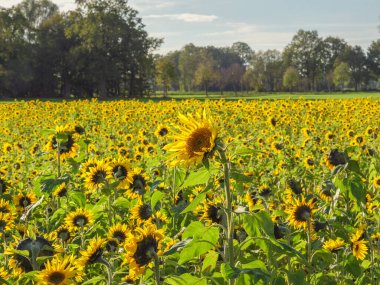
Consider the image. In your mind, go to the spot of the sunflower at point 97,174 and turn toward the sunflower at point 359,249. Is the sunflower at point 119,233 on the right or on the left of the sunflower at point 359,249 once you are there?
right

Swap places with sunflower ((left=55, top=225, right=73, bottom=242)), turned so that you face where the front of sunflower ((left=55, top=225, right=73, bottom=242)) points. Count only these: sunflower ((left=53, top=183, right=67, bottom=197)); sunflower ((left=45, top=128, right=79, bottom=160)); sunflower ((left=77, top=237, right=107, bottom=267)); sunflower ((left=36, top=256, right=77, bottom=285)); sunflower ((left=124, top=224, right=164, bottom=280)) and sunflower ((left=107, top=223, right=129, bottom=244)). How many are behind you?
2

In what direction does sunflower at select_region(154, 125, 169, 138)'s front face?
toward the camera

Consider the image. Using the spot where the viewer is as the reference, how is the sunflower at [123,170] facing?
facing the viewer and to the left of the viewer

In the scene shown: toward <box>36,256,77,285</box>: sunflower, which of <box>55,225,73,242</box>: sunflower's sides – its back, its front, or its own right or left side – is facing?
front

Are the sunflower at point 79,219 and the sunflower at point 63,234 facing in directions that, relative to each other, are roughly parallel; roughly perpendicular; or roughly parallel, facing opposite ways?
roughly parallel

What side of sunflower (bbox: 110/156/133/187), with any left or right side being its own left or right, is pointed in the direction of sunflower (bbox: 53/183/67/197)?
right

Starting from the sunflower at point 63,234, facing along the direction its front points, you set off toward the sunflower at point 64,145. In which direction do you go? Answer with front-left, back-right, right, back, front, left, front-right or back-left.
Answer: back

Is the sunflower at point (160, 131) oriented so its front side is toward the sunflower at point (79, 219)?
yes

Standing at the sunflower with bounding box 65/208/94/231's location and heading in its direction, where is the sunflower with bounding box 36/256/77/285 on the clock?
the sunflower with bounding box 36/256/77/285 is roughly at 12 o'clock from the sunflower with bounding box 65/208/94/231.

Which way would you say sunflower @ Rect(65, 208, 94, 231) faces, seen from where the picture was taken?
facing the viewer

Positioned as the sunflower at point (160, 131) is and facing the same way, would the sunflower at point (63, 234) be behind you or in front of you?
in front

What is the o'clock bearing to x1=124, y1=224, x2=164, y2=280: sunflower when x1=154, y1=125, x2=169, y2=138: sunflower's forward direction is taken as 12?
x1=124, y1=224, x2=164, y2=280: sunflower is roughly at 12 o'clock from x1=154, y1=125, x2=169, y2=138: sunflower.

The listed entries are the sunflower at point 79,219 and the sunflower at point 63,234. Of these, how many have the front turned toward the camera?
2

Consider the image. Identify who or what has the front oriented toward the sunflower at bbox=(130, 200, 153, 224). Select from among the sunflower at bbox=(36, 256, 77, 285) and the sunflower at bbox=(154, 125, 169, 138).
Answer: the sunflower at bbox=(154, 125, 169, 138)

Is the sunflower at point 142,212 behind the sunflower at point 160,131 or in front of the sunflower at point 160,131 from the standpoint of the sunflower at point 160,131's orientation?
in front

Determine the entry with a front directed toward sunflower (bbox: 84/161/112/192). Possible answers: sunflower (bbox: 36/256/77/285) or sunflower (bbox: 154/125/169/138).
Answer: sunflower (bbox: 154/125/169/138)
